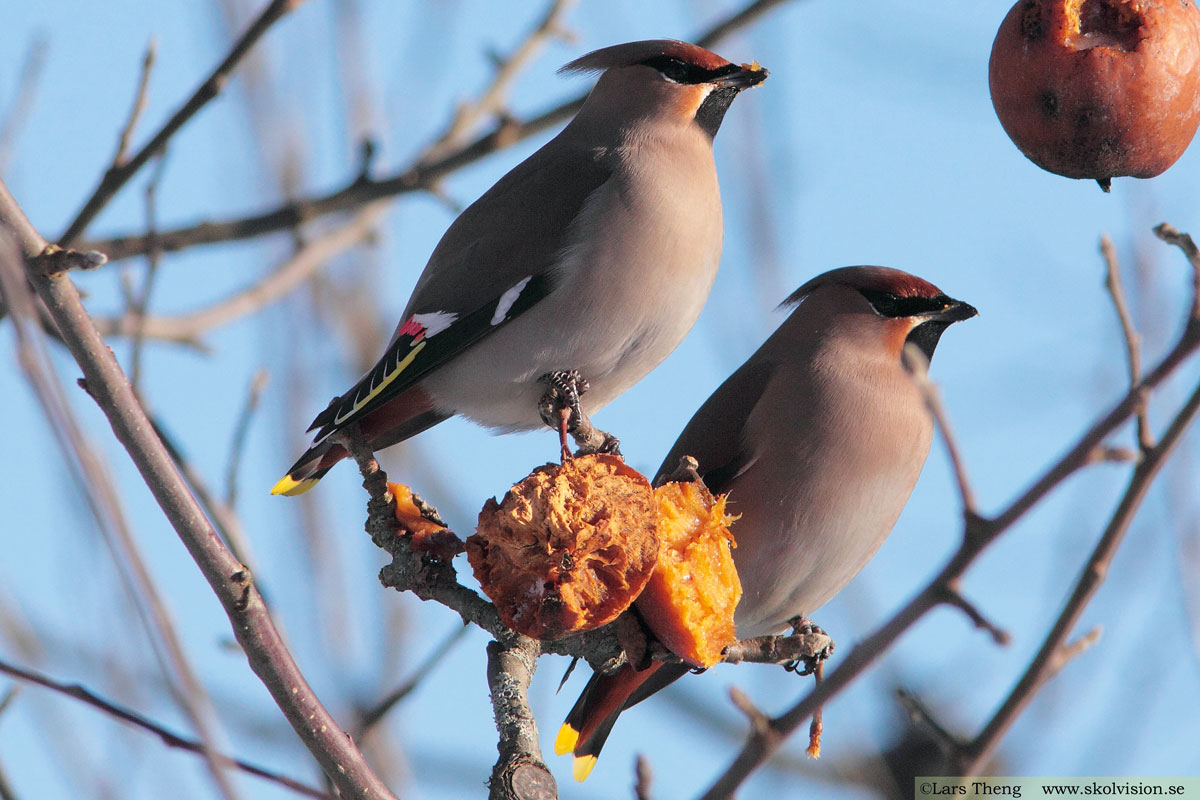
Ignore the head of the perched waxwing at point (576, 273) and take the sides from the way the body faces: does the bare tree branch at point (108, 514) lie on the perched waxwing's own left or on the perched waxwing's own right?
on the perched waxwing's own right

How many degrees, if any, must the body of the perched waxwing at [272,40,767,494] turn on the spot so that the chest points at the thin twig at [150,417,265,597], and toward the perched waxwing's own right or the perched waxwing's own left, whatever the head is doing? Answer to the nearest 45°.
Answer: approximately 180°

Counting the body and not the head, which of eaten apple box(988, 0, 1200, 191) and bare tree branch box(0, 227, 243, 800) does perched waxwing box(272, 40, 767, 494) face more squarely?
the eaten apple

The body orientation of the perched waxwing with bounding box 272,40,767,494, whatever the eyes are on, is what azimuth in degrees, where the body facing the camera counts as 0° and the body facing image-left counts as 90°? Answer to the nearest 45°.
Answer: approximately 270°
